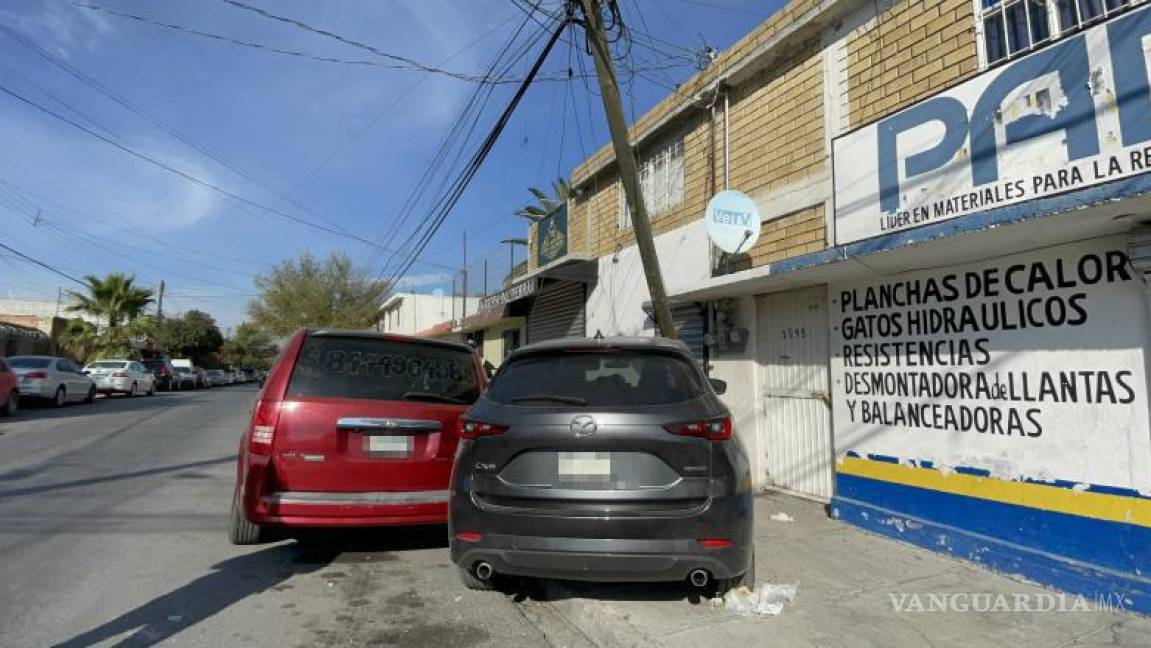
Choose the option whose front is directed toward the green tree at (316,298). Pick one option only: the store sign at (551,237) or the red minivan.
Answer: the red minivan

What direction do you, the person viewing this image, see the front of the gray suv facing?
facing away from the viewer

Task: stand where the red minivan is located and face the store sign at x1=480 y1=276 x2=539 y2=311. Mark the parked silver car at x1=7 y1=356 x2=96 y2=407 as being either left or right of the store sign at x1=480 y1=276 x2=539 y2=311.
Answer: left

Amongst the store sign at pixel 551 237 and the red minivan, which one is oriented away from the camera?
the red minivan

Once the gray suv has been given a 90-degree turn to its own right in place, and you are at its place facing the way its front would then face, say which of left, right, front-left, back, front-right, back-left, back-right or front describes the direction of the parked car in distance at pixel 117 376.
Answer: back-left

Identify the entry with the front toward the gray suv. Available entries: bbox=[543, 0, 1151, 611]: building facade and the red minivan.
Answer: the building facade

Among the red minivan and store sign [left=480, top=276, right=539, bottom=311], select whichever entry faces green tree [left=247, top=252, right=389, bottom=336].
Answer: the red minivan

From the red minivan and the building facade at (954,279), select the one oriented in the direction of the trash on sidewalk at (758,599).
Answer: the building facade

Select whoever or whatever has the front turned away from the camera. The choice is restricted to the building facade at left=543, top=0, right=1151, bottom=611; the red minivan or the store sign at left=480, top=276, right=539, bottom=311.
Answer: the red minivan

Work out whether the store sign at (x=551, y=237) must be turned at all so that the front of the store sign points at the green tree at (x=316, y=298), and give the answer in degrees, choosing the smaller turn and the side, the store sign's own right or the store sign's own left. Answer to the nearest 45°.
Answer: approximately 90° to the store sign's own right

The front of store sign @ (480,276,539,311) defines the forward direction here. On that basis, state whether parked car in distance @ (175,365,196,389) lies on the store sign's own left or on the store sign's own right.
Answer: on the store sign's own right

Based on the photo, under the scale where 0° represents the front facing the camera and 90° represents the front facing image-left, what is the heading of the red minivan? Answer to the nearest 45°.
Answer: approximately 180°

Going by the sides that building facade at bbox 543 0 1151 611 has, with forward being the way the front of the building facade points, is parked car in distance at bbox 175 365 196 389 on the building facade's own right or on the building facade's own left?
on the building facade's own right
